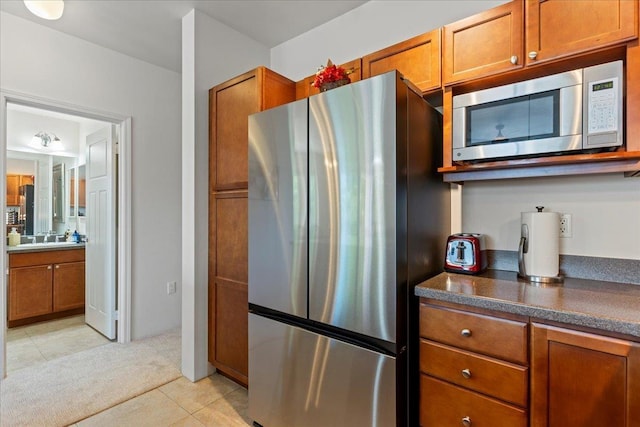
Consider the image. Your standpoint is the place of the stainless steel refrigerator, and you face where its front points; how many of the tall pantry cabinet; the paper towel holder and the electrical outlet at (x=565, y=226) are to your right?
1

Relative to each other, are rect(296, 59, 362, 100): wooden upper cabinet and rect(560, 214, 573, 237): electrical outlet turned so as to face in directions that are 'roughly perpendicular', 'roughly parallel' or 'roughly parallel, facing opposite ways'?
roughly parallel

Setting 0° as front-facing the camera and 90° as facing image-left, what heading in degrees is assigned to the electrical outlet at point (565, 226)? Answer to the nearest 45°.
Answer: approximately 0°

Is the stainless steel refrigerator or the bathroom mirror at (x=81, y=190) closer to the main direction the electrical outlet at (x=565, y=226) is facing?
the stainless steel refrigerator

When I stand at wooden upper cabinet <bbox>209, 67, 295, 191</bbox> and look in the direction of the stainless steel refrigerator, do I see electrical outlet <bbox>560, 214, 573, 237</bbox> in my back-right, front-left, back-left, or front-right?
front-left

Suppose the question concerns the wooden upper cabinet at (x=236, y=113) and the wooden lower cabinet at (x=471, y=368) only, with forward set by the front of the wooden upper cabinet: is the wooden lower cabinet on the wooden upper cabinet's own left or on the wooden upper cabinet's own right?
on the wooden upper cabinet's own left

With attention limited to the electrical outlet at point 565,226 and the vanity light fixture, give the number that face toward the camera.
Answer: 2

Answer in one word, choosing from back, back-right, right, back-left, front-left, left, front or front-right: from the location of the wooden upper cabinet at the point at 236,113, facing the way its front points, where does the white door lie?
right

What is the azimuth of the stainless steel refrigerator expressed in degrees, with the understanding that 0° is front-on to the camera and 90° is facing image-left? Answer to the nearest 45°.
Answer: approximately 45°

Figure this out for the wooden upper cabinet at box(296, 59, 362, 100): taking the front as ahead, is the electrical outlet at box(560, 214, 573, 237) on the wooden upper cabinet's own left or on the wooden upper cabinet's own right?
on the wooden upper cabinet's own left

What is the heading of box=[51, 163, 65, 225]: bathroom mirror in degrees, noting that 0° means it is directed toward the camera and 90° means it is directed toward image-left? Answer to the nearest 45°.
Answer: approximately 45°

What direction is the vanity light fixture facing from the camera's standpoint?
toward the camera

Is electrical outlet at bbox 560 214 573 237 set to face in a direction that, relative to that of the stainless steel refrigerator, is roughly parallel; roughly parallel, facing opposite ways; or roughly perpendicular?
roughly parallel

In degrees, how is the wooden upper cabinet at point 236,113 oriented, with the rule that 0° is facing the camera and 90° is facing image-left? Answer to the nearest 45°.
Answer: approximately 45°
